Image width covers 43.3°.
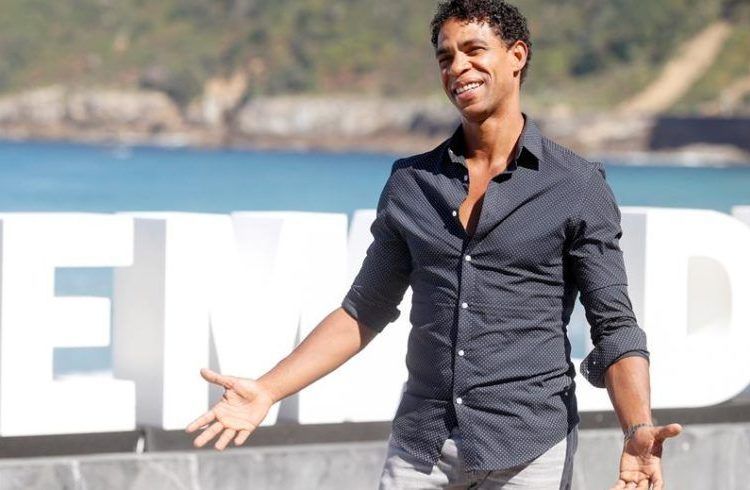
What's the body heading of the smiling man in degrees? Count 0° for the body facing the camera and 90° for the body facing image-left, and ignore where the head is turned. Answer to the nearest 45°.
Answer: approximately 45°
